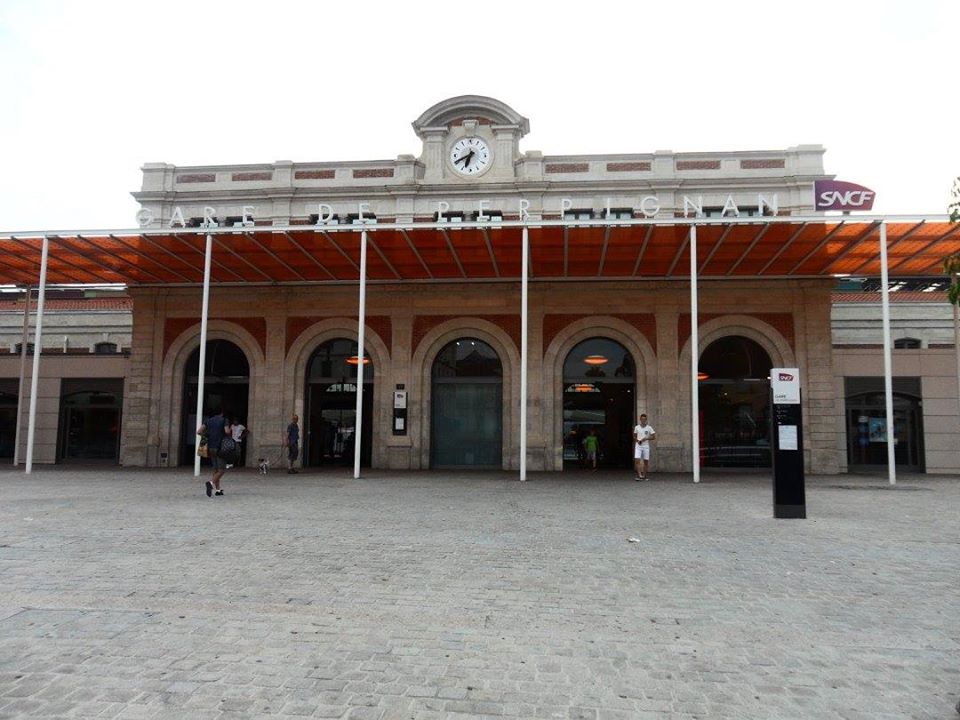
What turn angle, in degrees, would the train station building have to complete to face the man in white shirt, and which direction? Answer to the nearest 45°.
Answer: approximately 45° to its left

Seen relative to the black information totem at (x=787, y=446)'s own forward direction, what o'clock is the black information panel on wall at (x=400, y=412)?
the black information panel on wall at (x=400, y=412) is roughly at 4 o'clock from the black information totem at (x=787, y=446).

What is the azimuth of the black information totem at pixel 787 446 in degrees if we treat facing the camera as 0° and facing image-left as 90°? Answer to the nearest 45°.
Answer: approximately 0°

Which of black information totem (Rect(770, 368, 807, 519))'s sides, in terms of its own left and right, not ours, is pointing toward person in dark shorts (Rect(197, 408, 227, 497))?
right

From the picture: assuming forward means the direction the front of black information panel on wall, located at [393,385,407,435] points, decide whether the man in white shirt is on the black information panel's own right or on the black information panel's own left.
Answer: on the black information panel's own left

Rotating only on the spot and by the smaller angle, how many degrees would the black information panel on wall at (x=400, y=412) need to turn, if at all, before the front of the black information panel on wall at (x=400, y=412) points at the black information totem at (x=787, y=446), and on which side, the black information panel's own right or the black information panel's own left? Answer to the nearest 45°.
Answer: approximately 45° to the black information panel's own left

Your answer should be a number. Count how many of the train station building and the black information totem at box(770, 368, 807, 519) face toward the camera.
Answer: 2

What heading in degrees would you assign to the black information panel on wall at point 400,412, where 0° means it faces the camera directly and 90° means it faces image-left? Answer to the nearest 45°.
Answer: approximately 0°

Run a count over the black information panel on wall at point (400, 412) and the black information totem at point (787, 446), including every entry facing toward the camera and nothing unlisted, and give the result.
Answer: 2

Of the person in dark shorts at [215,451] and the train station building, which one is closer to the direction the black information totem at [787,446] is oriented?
the person in dark shorts
